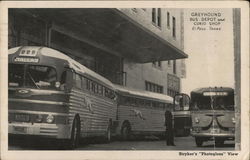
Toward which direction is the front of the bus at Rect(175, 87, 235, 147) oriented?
toward the camera

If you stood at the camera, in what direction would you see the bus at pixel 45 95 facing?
facing the viewer and to the left of the viewer

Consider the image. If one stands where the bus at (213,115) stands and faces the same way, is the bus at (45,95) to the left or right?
on its right

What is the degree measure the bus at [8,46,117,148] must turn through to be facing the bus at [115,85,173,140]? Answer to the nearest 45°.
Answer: approximately 180°

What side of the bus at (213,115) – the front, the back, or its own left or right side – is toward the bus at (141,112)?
right

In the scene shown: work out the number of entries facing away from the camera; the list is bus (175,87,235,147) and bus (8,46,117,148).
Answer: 0

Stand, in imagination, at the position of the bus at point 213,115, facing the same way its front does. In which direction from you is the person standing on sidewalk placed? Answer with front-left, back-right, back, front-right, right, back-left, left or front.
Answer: right

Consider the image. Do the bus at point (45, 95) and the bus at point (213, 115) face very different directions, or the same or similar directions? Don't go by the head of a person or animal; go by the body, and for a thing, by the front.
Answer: same or similar directions
